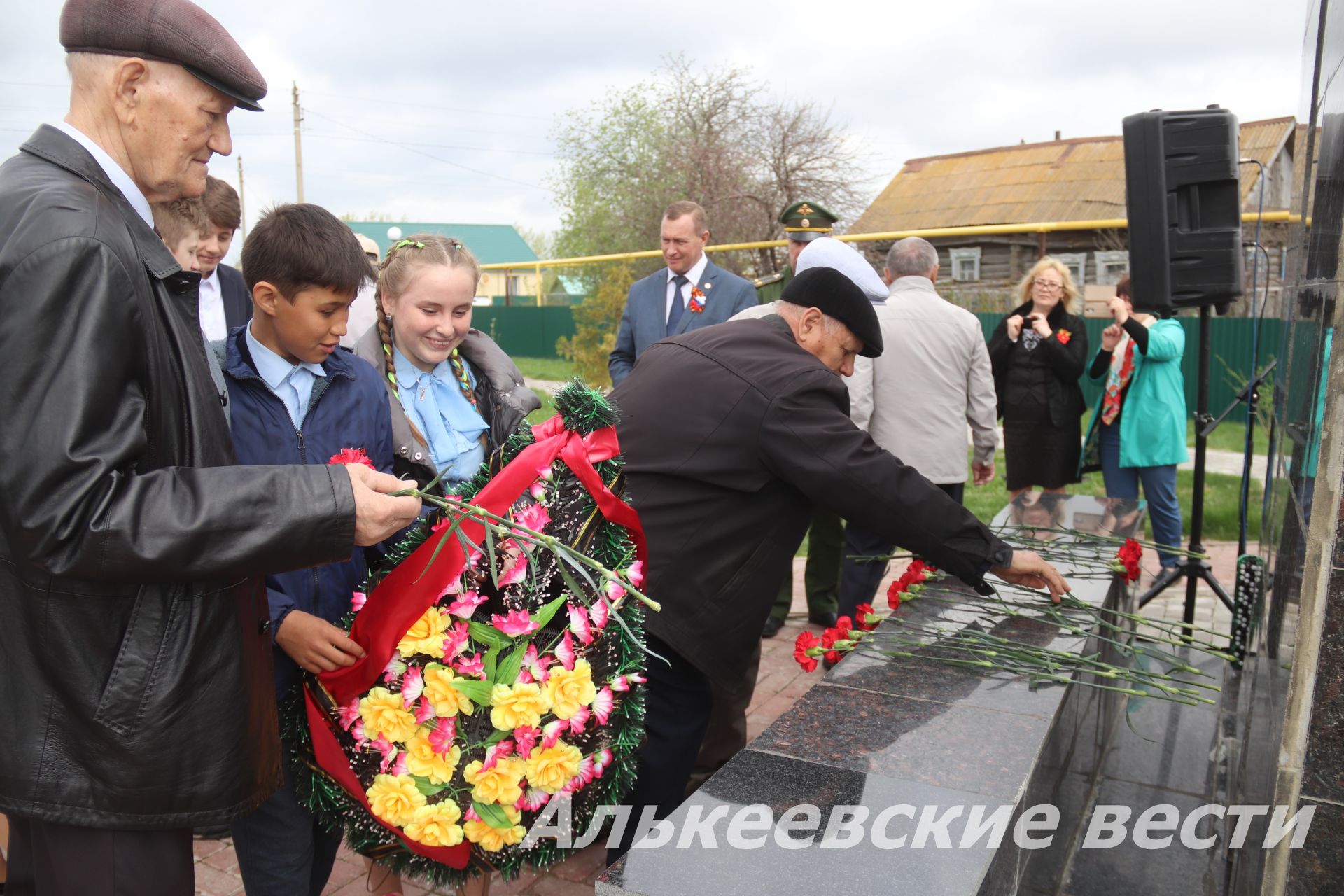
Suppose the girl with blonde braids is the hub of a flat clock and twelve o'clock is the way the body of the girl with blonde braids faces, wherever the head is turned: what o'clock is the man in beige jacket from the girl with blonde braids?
The man in beige jacket is roughly at 9 o'clock from the girl with blonde braids.

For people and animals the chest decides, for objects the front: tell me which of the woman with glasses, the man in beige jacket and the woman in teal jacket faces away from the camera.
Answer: the man in beige jacket

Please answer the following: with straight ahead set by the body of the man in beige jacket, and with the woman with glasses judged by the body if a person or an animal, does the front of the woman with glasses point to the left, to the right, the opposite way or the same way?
the opposite way

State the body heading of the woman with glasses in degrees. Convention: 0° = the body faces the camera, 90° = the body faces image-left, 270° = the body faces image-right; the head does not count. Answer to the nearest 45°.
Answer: approximately 0°

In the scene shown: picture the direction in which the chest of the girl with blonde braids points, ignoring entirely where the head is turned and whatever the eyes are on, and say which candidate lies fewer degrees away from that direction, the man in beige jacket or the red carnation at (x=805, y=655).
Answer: the red carnation

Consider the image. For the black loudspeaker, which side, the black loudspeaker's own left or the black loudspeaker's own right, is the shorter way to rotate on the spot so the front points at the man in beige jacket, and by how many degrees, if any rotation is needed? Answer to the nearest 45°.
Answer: approximately 45° to the black loudspeaker's own left

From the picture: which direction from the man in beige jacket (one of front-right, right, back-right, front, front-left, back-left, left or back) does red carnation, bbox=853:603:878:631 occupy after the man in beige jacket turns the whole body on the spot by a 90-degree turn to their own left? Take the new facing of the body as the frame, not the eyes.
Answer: left

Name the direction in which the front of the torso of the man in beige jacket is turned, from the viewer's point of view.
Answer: away from the camera

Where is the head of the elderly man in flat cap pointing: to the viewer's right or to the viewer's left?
to the viewer's right

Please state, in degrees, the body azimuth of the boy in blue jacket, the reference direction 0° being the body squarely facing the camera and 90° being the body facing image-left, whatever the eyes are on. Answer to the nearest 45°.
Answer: approximately 315°

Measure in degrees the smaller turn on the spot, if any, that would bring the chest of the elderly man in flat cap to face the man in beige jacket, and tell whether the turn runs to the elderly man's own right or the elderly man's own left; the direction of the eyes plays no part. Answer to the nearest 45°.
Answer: approximately 45° to the elderly man's own left

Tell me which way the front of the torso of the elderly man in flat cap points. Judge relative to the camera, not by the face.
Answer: to the viewer's right
